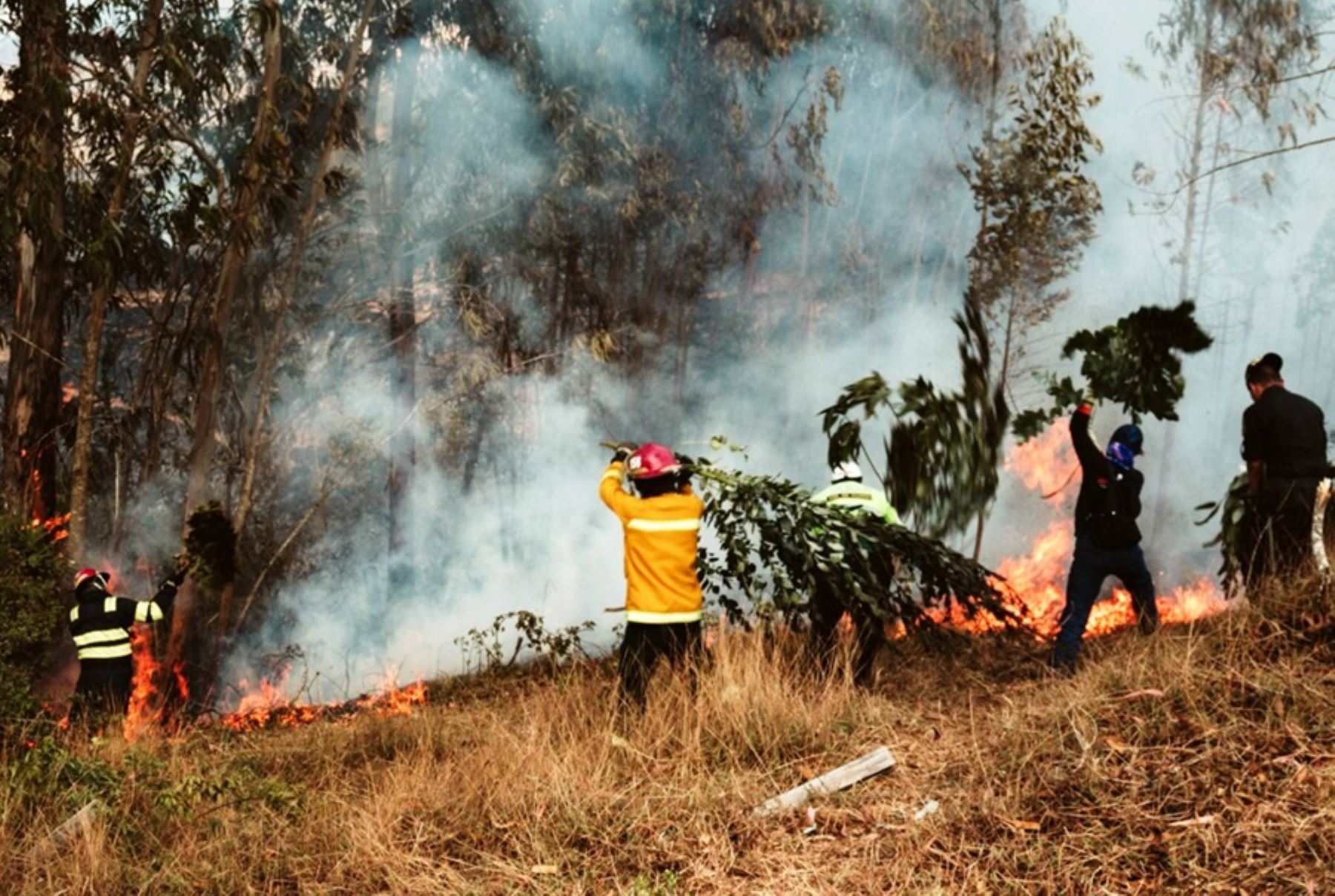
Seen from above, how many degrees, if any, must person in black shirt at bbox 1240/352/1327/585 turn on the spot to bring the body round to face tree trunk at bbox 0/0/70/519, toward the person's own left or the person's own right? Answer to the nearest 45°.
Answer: approximately 45° to the person's own left

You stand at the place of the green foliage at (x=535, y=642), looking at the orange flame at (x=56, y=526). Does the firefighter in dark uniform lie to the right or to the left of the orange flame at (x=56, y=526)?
left

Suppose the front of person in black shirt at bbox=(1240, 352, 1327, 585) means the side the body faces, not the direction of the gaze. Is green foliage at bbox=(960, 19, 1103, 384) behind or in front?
in front

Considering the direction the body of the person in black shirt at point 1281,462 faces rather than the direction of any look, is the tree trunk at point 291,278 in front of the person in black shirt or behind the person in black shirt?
in front

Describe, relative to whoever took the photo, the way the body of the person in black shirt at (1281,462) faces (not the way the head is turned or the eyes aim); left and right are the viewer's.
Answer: facing away from the viewer and to the left of the viewer

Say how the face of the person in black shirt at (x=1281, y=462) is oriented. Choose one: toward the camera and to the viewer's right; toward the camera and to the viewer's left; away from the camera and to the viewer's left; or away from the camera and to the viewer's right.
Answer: away from the camera and to the viewer's left

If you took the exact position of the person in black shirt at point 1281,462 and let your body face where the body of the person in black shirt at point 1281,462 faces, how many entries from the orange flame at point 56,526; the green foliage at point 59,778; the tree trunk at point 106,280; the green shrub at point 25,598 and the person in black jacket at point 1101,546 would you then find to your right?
0

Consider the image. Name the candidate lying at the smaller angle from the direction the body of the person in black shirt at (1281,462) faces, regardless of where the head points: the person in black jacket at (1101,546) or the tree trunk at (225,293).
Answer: the tree trunk

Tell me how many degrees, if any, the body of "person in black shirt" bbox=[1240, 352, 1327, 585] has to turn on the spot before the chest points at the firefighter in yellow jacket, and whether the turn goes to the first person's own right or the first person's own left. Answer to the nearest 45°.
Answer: approximately 90° to the first person's own left

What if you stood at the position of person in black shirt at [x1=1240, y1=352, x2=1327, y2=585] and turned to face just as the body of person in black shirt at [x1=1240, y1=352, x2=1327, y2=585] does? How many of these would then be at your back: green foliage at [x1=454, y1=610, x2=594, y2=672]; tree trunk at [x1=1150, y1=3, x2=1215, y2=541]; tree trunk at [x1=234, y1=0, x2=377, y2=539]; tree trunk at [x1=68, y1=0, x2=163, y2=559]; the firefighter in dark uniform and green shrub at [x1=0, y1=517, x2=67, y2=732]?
0

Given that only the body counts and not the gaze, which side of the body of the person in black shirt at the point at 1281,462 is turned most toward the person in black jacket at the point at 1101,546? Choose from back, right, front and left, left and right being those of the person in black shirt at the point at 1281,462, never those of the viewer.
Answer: left

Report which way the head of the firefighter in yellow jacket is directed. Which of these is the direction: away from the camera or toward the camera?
away from the camera

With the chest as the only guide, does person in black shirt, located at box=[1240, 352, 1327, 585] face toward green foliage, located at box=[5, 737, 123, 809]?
no

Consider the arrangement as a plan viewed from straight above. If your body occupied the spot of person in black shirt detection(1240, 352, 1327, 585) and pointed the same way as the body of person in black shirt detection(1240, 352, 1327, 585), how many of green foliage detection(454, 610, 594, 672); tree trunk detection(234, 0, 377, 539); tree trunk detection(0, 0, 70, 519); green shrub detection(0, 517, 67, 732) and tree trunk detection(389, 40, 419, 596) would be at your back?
0
